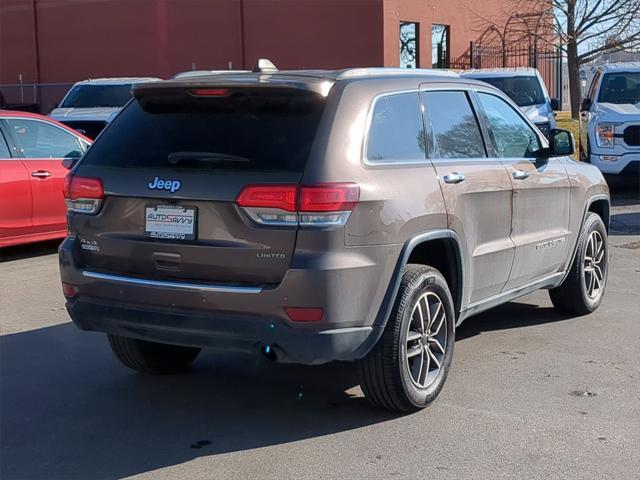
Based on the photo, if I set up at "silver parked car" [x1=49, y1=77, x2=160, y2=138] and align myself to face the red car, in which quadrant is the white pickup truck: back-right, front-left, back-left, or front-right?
front-left

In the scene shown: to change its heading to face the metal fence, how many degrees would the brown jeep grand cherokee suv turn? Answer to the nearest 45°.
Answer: approximately 45° to its left

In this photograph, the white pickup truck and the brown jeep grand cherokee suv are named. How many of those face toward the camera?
1

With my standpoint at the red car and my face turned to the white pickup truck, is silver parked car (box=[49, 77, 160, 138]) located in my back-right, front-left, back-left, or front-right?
front-left

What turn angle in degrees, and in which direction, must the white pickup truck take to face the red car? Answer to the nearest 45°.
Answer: approximately 45° to its right

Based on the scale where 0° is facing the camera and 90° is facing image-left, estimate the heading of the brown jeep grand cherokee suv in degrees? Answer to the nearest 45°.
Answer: approximately 225°

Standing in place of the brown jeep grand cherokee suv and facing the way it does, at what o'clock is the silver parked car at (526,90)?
The silver parked car is roughly at 11 o'clock from the brown jeep grand cherokee suv.

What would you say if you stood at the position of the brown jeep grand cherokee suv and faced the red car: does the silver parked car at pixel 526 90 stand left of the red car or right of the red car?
right

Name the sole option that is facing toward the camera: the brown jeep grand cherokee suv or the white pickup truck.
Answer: the white pickup truck

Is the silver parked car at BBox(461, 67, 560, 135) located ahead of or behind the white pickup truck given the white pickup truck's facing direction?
behind

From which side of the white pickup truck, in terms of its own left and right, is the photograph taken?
front

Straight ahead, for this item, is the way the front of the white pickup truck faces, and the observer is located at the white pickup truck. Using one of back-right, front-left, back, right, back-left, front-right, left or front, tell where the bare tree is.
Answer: back

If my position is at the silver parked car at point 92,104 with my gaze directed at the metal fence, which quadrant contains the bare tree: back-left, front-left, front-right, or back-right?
front-right

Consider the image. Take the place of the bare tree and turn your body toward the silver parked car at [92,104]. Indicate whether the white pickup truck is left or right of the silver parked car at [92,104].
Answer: left

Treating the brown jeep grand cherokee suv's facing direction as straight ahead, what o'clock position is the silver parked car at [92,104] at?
The silver parked car is roughly at 10 o'clock from the brown jeep grand cherokee suv.
